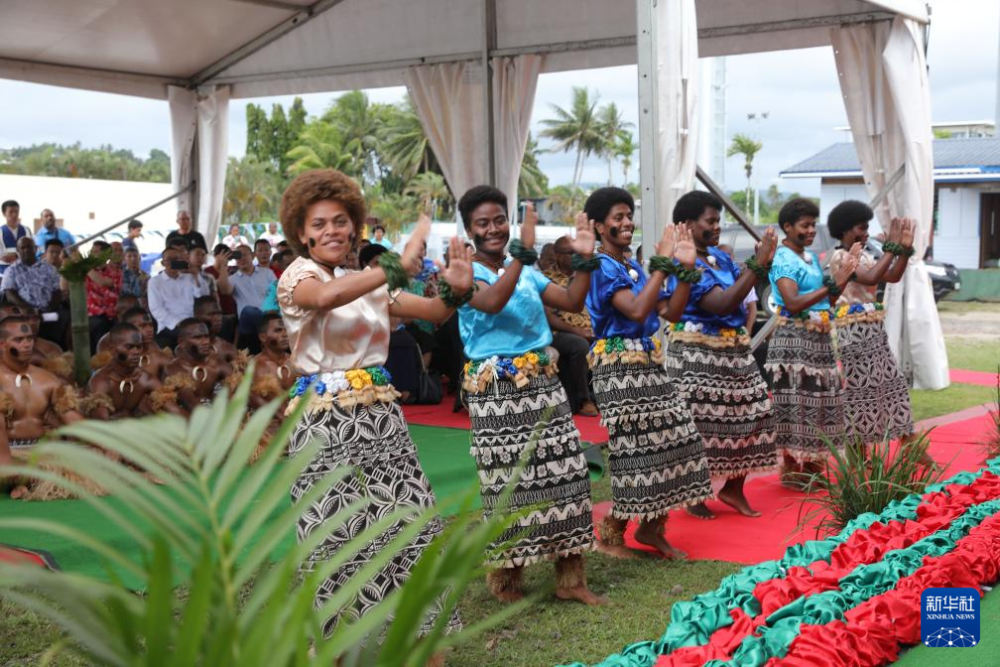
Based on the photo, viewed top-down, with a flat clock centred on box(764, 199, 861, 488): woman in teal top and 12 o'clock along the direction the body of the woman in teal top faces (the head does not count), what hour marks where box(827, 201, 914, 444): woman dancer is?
The woman dancer is roughly at 9 o'clock from the woman in teal top.

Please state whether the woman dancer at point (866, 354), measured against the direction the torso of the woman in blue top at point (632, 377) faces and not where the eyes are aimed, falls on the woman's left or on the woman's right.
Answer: on the woman's left

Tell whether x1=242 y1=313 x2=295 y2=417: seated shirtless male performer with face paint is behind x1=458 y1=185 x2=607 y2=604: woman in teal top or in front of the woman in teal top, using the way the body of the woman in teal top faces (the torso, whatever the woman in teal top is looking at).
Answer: behind

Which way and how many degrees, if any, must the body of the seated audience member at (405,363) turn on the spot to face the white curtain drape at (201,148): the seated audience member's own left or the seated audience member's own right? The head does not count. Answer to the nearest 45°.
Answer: approximately 180°

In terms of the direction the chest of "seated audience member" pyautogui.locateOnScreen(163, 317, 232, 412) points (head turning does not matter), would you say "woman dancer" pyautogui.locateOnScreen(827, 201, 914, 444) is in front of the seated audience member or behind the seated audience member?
in front

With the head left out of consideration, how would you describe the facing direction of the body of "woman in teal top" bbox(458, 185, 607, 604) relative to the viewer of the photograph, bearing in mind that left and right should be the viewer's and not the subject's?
facing the viewer and to the right of the viewer

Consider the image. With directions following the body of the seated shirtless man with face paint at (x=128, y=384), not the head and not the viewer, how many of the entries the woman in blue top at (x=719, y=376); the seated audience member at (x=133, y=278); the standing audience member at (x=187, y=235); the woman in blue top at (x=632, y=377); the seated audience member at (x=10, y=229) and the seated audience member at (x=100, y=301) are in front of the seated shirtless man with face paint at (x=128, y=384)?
2

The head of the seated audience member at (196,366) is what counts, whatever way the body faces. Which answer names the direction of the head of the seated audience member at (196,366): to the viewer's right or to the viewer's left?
to the viewer's right
